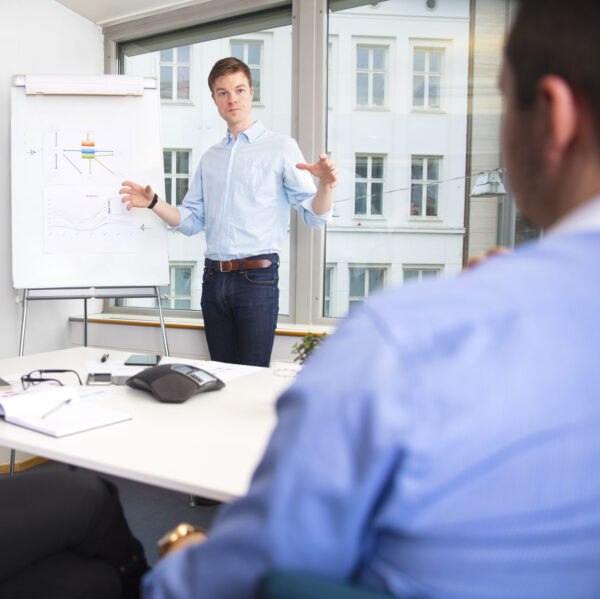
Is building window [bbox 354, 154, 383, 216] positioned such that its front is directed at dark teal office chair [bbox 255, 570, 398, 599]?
yes

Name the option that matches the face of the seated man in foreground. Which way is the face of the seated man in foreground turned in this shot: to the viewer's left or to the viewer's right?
to the viewer's left

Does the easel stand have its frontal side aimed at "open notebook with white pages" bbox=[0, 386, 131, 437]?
yes

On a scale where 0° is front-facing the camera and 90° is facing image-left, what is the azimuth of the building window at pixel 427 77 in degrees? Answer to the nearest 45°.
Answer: approximately 0°

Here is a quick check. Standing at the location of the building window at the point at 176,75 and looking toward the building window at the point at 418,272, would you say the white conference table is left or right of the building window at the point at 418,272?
right

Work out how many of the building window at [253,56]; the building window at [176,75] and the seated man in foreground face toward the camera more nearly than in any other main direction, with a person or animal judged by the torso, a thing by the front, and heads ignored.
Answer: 2
